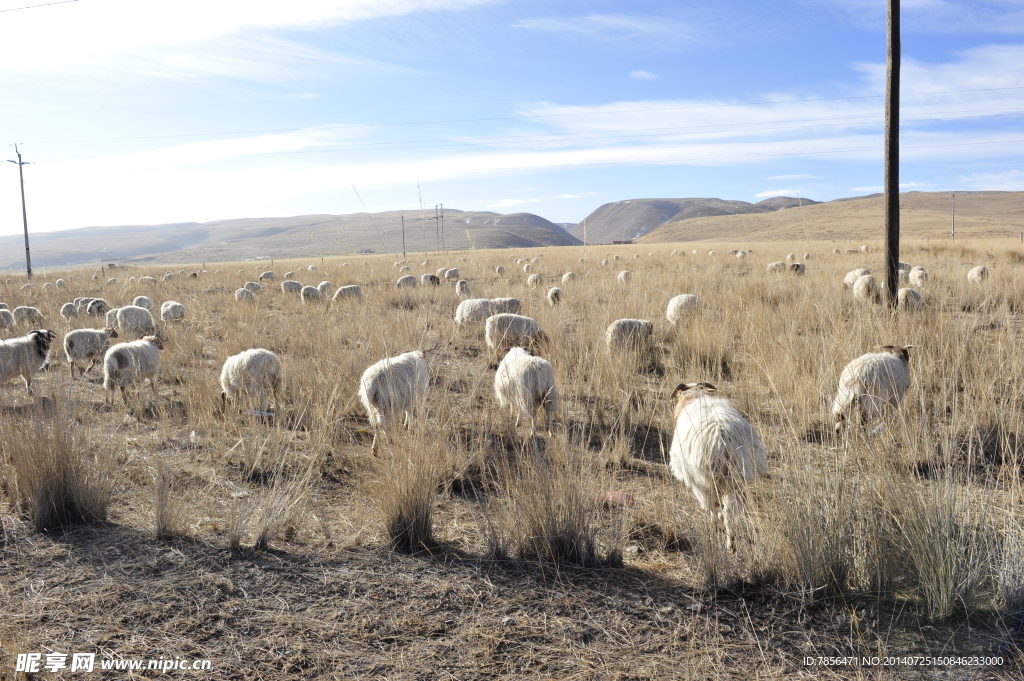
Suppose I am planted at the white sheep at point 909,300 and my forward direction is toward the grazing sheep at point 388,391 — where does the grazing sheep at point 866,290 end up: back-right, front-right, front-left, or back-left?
back-right

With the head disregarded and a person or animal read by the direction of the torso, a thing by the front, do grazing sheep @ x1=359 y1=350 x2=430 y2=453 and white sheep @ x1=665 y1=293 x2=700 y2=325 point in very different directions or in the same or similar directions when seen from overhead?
same or similar directions

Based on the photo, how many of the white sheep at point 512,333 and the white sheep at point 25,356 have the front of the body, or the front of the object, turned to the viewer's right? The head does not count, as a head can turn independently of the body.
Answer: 2

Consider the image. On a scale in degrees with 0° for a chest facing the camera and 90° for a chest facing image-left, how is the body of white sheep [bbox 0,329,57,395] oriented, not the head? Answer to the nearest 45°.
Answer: approximately 270°

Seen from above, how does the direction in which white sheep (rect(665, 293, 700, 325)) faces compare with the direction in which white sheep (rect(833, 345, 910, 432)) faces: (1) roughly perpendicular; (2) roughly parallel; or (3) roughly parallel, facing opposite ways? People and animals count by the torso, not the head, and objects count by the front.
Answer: roughly parallel

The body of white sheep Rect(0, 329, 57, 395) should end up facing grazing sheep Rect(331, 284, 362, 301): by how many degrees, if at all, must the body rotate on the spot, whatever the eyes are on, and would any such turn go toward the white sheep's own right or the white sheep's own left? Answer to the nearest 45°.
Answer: approximately 45° to the white sheep's own left

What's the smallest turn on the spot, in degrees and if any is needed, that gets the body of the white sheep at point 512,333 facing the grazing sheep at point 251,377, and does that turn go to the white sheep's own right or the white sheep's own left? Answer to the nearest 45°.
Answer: approximately 135° to the white sheep's own right

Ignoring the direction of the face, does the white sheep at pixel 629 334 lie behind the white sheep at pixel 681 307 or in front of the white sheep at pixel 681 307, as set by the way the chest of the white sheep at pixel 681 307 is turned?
behind

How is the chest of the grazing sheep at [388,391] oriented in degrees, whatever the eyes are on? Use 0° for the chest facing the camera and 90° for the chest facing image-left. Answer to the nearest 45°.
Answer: approximately 225°

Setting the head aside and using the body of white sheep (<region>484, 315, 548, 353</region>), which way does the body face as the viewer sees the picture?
to the viewer's right

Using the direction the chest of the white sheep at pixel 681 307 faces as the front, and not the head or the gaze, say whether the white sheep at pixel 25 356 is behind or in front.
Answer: behind

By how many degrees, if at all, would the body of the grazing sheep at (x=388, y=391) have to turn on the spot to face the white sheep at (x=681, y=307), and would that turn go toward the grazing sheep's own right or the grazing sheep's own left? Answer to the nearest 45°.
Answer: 0° — it already faces it

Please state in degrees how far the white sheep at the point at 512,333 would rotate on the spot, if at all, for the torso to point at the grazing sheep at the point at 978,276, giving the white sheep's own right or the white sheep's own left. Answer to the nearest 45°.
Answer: approximately 45° to the white sheep's own left

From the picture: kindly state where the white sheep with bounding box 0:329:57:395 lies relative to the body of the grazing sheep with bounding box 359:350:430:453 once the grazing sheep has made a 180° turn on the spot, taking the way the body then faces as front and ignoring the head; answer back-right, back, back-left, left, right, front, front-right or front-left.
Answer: right

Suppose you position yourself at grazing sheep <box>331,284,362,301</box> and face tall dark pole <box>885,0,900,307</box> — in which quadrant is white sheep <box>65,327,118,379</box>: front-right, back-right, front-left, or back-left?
front-right

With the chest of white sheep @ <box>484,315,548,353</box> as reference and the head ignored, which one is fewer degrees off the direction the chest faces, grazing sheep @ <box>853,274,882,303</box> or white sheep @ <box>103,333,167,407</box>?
the grazing sheep
